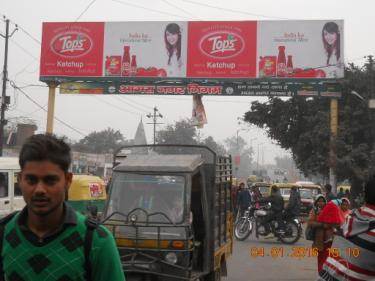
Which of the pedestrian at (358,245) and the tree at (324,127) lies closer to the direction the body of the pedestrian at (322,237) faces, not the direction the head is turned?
the pedestrian

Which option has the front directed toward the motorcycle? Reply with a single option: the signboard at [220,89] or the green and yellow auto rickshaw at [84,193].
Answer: the signboard

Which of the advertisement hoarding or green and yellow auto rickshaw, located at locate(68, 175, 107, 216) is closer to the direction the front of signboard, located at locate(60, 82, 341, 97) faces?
the green and yellow auto rickshaw

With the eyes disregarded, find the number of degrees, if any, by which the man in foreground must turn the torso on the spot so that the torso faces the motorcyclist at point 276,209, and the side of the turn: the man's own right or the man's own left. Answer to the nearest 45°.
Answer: approximately 135° to the man's own left

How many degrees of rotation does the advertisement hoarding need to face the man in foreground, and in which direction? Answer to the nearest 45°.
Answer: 0° — it already faces them

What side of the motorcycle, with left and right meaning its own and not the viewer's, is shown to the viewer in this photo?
left

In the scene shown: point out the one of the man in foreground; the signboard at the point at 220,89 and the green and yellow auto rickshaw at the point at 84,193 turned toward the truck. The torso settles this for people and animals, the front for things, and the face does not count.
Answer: the signboard

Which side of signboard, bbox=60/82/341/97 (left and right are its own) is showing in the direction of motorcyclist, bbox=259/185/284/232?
front

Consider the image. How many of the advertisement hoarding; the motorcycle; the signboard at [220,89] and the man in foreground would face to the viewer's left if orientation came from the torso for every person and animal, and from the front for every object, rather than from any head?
1

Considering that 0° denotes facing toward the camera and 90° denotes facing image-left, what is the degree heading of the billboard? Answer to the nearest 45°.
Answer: approximately 0°

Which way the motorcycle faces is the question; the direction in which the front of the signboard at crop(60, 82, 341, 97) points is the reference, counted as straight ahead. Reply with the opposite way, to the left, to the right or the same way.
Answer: to the right

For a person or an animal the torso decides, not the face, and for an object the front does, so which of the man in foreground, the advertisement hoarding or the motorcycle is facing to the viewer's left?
the motorcycle

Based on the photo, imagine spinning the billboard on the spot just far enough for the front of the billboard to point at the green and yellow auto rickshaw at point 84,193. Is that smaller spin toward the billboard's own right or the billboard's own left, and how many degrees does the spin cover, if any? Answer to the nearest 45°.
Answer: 0° — it already faces it

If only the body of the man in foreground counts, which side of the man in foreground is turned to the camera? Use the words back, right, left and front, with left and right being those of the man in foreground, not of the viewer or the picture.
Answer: front
